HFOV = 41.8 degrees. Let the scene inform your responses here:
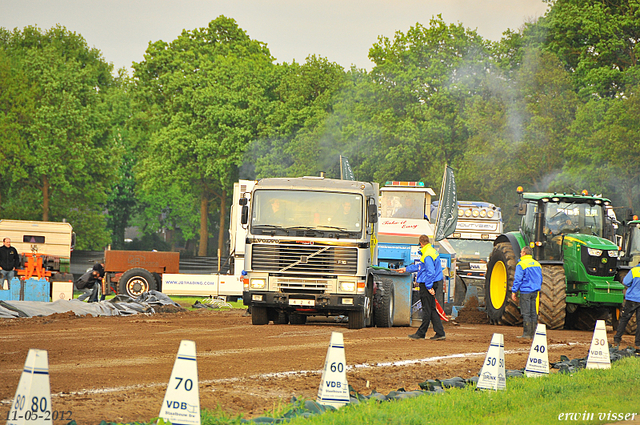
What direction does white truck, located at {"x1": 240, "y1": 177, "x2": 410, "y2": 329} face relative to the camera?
toward the camera

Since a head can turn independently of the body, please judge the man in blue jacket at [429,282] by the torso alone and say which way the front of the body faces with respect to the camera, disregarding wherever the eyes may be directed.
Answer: to the viewer's left

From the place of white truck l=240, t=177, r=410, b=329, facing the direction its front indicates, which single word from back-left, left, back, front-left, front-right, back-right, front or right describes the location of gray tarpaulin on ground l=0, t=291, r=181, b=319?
back-right

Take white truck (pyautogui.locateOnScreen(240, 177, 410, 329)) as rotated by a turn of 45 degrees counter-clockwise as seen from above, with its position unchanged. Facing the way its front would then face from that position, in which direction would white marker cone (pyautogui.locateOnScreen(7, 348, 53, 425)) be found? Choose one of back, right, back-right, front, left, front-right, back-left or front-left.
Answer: front-right

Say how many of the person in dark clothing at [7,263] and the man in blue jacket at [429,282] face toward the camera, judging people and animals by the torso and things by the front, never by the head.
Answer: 1

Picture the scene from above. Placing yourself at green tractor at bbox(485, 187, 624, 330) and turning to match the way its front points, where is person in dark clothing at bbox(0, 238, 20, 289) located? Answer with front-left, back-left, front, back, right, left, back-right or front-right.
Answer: back-right

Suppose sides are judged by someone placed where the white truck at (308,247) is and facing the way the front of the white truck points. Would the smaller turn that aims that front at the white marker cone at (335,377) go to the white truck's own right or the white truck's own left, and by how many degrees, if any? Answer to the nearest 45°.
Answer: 0° — it already faces it

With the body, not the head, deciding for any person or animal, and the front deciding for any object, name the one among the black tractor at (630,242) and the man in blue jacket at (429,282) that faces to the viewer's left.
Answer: the man in blue jacket

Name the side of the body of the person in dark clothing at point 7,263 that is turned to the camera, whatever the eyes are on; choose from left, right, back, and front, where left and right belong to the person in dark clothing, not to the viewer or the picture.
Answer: front

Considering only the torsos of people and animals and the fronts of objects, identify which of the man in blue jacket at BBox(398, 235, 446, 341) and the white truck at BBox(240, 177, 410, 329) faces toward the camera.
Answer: the white truck

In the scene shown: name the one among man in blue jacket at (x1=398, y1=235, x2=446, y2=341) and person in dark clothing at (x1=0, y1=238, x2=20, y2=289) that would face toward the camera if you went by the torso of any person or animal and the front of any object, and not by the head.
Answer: the person in dark clothing

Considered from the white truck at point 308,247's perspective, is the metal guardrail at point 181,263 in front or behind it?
behind

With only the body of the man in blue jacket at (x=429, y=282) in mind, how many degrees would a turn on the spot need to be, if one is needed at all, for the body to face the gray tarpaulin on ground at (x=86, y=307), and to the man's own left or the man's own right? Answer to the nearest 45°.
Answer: approximately 45° to the man's own right

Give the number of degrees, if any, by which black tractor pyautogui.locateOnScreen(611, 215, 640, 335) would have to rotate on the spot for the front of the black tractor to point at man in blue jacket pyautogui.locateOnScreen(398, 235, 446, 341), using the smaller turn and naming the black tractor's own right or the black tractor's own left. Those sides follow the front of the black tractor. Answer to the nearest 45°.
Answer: approximately 90° to the black tractor's own right
